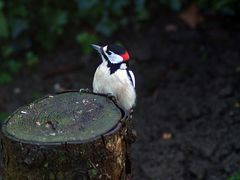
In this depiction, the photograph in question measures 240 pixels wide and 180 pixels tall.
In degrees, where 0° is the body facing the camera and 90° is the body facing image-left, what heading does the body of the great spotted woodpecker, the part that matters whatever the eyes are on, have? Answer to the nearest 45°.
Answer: approximately 45°
